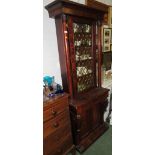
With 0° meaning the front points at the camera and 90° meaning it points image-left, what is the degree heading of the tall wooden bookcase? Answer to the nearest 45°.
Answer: approximately 315°

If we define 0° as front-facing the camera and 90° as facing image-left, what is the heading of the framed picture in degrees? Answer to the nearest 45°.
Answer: approximately 0°

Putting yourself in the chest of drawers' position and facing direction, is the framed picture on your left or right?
on your left

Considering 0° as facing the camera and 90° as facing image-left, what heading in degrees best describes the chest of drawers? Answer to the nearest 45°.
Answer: approximately 315°

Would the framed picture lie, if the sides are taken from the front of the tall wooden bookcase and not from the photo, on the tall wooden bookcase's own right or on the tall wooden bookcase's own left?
on the tall wooden bookcase's own left
